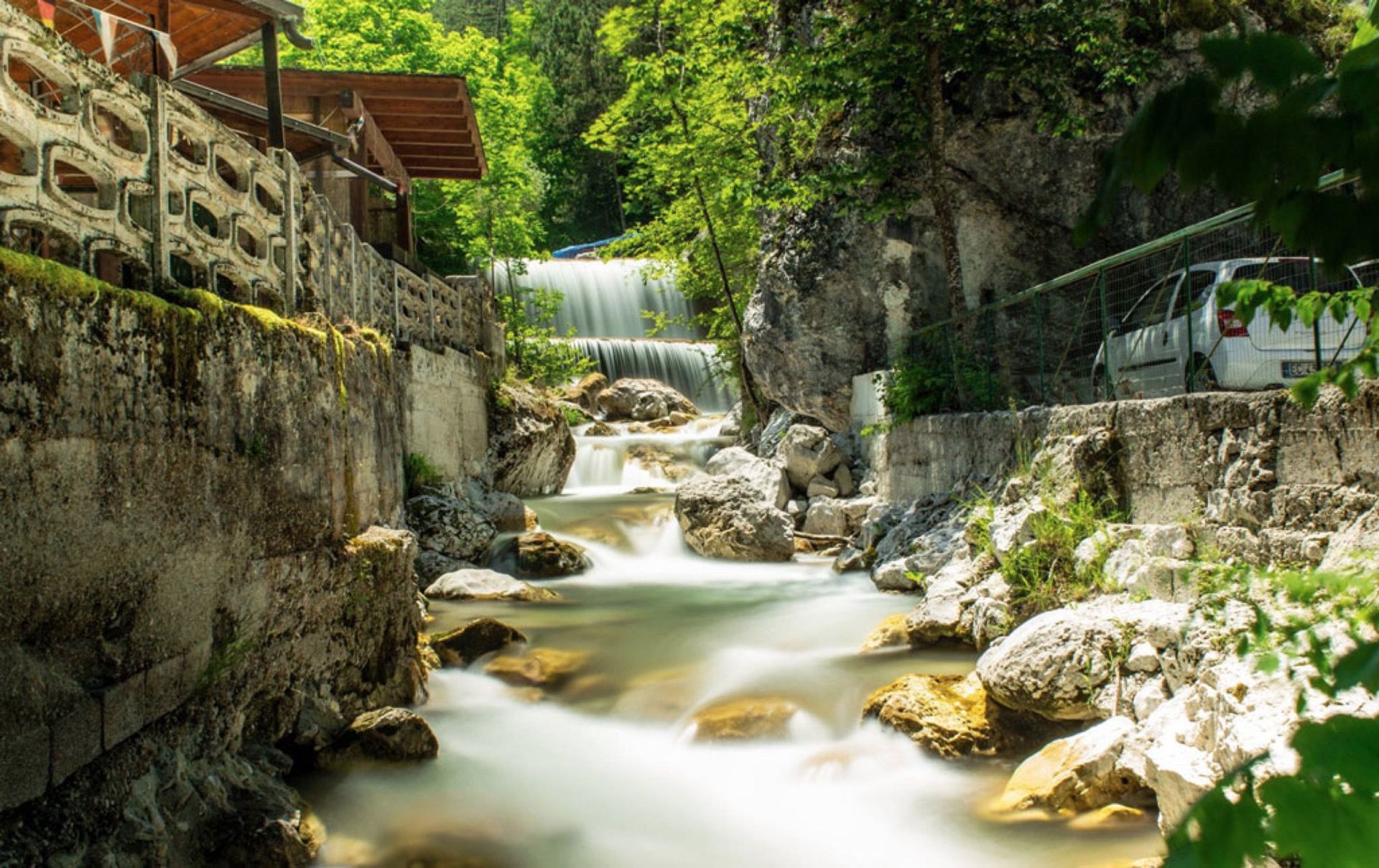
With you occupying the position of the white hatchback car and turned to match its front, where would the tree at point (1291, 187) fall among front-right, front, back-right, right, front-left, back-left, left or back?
back-left

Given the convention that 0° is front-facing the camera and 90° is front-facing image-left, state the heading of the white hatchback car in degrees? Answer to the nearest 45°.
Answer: approximately 135°

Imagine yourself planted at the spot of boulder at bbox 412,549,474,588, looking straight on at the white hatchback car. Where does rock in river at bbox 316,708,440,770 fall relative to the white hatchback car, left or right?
right

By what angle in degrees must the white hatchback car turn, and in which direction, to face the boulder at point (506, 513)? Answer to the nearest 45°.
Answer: approximately 45° to its left

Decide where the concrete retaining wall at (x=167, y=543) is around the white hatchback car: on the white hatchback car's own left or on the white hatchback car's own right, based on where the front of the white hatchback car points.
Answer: on the white hatchback car's own left

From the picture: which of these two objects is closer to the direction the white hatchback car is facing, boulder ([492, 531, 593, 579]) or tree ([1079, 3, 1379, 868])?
the boulder

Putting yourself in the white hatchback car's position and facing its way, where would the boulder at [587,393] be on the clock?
The boulder is roughly at 12 o'clock from the white hatchback car.

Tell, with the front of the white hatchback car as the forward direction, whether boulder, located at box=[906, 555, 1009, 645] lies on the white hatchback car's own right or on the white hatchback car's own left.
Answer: on the white hatchback car's own left

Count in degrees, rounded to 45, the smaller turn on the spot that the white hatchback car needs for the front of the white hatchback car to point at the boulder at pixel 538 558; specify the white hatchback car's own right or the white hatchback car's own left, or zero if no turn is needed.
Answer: approximately 45° to the white hatchback car's own left

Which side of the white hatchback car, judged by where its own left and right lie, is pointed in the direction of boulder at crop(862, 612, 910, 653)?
left

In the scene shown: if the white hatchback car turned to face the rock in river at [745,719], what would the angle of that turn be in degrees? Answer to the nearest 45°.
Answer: approximately 90° to its left

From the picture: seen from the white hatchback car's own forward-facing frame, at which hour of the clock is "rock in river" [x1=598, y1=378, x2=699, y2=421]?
The rock in river is roughly at 12 o'clock from the white hatchback car.
